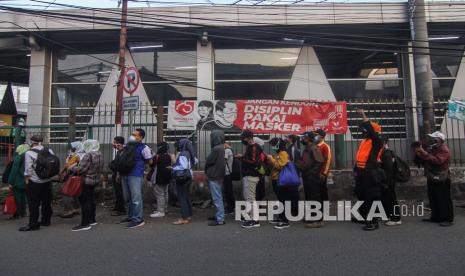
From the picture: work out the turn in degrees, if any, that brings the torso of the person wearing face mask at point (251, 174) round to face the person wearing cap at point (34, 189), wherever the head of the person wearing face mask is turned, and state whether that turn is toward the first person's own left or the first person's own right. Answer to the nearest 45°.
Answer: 0° — they already face them

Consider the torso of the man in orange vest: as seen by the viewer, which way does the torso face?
to the viewer's left

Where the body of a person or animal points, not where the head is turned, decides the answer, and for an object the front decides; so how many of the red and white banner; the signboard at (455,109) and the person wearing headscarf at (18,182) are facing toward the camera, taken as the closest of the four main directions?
2

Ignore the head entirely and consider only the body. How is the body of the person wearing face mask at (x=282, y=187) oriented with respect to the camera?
to the viewer's left

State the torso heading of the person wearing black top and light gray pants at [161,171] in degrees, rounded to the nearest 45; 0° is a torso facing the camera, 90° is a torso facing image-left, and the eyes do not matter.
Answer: approximately 90°

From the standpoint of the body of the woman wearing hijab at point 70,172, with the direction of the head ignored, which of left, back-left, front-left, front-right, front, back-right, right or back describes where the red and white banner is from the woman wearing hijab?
back

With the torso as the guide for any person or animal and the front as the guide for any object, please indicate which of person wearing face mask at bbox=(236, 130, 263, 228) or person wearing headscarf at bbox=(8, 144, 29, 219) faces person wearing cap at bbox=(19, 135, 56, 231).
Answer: the person wearing face mask

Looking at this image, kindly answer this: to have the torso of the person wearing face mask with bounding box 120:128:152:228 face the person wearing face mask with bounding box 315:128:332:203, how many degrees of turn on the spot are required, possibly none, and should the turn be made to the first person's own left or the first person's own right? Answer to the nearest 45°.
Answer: approximately 180°

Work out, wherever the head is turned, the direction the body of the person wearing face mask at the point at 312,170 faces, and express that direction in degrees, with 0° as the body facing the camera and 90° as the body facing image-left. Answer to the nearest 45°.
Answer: approximately 90°

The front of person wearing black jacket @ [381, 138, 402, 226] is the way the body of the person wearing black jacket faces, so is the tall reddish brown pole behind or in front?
in front

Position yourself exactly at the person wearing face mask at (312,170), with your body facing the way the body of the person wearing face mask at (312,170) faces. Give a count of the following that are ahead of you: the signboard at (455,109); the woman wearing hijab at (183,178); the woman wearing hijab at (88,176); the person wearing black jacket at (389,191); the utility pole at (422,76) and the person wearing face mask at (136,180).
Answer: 3

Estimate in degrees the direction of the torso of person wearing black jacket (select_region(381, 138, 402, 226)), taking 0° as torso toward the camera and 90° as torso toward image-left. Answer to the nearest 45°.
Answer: approximately 90°

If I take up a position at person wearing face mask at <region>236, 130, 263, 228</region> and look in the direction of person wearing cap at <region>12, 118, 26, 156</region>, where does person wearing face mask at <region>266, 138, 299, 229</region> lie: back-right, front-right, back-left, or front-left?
back-right

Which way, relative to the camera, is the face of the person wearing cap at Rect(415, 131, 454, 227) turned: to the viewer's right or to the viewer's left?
to the viewer's left
